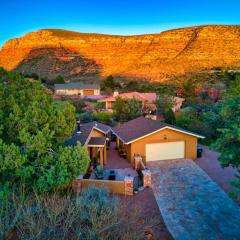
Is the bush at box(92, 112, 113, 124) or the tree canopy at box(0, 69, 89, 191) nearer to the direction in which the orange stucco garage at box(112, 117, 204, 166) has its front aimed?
the tree canopy

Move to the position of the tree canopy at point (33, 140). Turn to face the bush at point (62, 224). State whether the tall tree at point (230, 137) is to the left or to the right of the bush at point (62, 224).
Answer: left

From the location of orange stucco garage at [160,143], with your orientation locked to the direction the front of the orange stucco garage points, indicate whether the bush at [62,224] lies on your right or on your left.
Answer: on your right

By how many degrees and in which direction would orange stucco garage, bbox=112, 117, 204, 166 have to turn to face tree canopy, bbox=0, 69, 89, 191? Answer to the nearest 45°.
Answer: approximately 90° to its right

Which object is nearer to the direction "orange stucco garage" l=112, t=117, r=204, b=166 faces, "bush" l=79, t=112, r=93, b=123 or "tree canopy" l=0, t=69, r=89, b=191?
the tree canopy

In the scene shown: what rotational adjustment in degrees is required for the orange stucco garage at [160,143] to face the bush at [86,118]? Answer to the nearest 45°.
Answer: approximately 180°

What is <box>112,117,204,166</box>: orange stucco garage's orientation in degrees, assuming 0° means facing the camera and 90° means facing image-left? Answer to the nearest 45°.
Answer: approximately 315°

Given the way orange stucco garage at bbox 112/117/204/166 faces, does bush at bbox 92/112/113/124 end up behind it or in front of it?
behind
